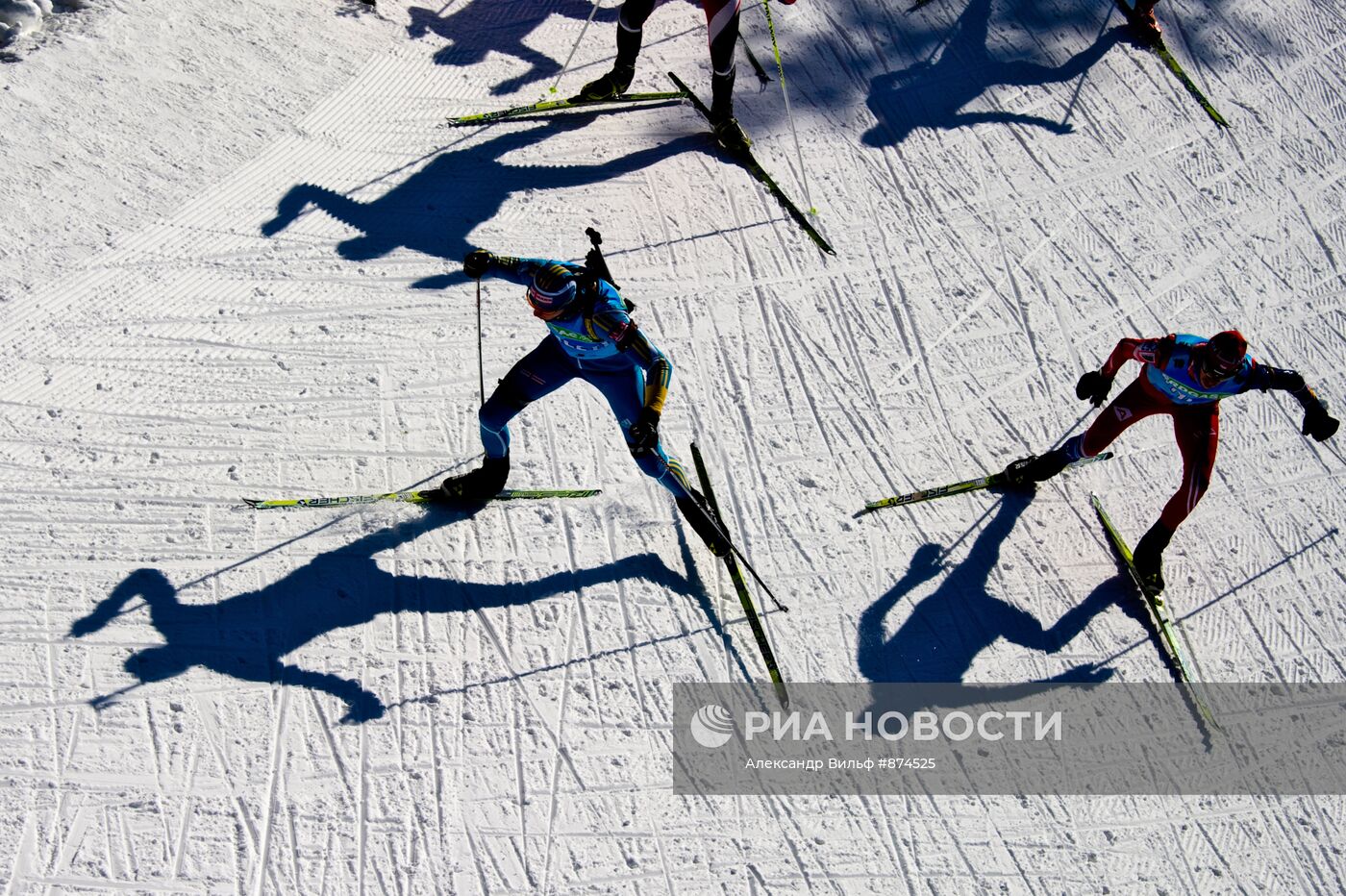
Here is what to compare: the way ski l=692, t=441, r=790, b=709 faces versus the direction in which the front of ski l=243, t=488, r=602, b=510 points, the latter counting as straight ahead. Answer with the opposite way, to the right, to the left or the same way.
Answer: to the left

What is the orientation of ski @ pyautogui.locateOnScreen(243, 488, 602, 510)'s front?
to the viewer's left

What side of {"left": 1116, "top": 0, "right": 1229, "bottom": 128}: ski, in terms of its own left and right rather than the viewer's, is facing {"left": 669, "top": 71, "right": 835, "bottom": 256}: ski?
right

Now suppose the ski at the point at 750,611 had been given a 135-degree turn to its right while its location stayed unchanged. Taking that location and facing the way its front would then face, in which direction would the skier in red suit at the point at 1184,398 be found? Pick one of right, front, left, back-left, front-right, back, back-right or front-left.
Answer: right

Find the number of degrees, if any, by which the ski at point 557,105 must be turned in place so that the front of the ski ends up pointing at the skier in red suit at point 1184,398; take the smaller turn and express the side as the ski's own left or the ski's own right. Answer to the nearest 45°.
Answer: approximately 135° to the ski's own left

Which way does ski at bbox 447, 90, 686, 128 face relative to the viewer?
to the viewer's left

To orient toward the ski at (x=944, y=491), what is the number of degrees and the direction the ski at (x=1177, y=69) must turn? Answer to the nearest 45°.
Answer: approximately 45° to its right

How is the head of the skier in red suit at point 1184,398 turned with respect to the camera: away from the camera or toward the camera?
toward the camera

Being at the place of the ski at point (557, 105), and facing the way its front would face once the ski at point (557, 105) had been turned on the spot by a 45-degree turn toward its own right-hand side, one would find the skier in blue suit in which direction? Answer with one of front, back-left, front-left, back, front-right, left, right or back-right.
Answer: back-left

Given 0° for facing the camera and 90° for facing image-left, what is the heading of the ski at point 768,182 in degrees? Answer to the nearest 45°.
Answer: approximately 315°

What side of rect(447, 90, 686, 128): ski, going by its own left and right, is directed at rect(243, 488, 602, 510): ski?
left

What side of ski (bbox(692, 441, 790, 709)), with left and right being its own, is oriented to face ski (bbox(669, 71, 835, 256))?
back

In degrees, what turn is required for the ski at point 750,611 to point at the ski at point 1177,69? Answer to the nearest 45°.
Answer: approximately 180°

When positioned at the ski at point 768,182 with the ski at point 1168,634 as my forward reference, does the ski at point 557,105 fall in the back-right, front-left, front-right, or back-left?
back-right

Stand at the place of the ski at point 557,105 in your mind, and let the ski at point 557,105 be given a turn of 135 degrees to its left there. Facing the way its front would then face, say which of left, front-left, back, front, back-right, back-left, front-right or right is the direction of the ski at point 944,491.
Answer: front

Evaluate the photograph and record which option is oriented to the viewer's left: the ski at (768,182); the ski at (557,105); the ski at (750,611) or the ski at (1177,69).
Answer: the ski at (557,105)

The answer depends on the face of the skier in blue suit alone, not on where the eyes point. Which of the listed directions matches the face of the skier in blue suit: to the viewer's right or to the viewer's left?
to the viewer's left

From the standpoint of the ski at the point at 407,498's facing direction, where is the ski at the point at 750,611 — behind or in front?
behind

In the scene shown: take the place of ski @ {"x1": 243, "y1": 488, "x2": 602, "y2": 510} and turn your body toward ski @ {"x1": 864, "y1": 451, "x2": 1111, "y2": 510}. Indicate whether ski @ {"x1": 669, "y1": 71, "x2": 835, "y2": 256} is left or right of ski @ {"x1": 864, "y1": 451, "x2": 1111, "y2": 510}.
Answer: left

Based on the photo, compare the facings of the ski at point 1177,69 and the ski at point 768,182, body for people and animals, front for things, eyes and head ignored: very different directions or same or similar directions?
same or similar directions

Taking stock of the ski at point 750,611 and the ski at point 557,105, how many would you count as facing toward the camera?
1

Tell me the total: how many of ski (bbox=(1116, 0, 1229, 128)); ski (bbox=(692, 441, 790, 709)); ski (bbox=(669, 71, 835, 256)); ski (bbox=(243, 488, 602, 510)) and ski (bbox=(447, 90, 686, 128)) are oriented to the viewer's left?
2

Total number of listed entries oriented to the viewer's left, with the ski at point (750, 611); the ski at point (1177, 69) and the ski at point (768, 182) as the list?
0

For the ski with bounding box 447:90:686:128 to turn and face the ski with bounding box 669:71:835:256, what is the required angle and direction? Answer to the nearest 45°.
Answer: approximately 180°

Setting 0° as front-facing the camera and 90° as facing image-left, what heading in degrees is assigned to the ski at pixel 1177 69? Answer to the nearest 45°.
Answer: approximately 315°
